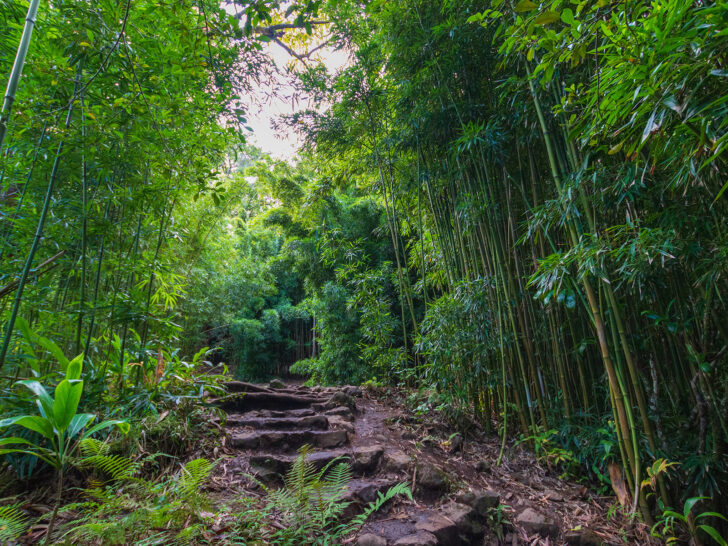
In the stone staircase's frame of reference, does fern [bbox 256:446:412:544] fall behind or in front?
in front

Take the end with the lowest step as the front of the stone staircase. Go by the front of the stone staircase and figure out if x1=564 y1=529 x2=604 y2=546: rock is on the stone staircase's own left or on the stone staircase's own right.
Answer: on the stone staircase's own left

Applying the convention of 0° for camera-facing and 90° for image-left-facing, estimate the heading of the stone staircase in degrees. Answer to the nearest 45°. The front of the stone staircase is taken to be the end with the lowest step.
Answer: approximately 0°

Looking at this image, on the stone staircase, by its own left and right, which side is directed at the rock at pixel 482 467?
left

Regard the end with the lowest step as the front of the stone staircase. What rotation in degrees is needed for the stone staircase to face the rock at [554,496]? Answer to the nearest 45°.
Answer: approximately 90° to its left
